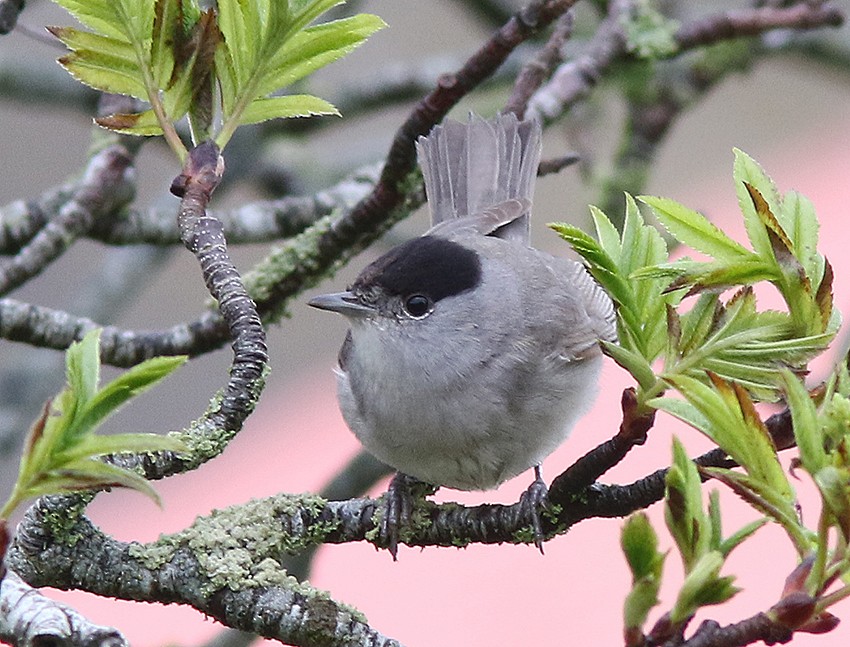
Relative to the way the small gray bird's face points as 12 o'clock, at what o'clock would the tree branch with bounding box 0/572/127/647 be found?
The tree branch is roughly at 11 o'clock from the small gray bird.

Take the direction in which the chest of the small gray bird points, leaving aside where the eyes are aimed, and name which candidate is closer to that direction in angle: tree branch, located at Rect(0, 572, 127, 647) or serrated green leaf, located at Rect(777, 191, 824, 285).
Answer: the tree branch

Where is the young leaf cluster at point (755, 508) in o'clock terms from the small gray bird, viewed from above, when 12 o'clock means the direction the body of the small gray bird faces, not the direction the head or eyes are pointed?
The young leaf cluster is roughly at 10 o'clock from the small gray bird.

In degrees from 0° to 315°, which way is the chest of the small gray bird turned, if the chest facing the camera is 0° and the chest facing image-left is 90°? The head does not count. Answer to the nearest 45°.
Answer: approximately 45°

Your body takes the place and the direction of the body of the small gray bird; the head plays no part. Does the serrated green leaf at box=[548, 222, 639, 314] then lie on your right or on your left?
on your left

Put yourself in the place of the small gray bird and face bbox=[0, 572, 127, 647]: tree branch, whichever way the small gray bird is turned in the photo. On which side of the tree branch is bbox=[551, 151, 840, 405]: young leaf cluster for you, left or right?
left

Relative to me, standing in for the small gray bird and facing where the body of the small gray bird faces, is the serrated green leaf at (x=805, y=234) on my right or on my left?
on my left

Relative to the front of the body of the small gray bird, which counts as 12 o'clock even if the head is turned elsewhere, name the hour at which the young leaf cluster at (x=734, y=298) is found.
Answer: The young leaf cluster is roughly at 10 o'clock from the small gray bird.
